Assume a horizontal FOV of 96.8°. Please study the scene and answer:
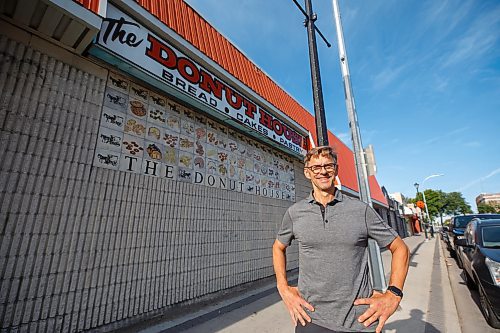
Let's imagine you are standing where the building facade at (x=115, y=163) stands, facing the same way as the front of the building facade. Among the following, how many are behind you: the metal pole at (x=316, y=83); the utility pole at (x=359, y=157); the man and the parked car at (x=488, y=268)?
0

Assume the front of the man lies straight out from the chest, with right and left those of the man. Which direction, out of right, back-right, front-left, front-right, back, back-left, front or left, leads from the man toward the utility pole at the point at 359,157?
back

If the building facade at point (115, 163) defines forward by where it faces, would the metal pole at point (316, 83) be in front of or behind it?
in front

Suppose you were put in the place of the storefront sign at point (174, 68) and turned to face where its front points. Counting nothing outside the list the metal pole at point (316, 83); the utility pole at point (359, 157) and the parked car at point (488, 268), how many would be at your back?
0

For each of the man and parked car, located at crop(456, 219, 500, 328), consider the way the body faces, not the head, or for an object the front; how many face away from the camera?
0

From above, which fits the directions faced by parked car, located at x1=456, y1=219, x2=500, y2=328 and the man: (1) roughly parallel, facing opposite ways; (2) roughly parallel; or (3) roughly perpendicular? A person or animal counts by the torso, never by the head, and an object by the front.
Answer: roughly parallel

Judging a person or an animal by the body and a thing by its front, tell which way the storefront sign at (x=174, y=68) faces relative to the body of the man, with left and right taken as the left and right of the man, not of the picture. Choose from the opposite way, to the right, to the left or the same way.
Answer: to the left

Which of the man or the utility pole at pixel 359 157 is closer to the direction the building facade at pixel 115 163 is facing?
the man

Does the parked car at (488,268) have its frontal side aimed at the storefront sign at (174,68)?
no

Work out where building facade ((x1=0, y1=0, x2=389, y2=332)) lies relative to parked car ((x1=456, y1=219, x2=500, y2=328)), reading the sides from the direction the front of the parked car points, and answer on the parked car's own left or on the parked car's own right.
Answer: on the parked car's own right

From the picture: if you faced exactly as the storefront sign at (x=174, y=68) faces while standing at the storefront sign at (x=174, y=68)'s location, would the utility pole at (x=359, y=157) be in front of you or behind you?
in front

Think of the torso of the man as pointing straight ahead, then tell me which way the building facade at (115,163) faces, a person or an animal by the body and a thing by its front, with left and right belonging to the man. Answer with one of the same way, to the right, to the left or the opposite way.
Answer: to the left

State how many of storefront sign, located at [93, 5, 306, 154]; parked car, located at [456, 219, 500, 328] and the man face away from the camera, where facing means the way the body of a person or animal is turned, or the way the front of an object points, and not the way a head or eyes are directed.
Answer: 0

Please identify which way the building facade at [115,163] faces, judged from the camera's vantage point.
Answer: facing the viewer and to the right of the viewer

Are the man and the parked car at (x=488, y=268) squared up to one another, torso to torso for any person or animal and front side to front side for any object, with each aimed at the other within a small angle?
no

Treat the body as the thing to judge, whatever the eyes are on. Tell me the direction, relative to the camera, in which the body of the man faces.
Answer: toward the camera
